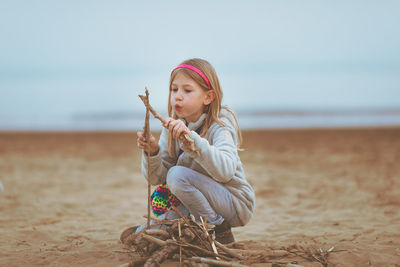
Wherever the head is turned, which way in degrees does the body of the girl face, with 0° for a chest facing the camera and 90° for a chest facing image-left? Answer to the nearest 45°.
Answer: approximately 45°
